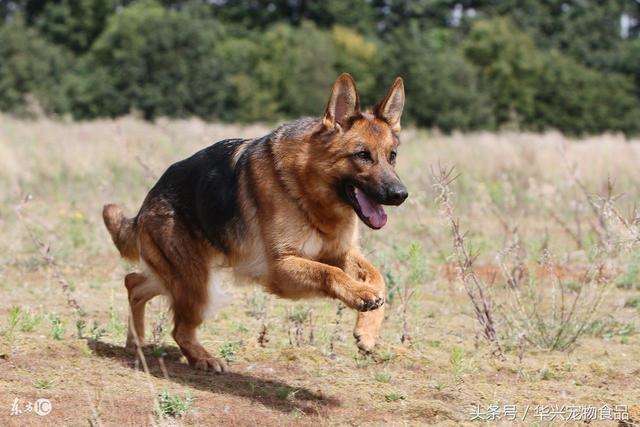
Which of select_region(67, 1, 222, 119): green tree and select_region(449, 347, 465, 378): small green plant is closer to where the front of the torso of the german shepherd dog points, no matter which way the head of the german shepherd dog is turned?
the small green plant

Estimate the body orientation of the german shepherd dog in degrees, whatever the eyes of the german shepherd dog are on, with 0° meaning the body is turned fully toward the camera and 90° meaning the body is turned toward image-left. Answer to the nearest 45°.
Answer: approximately 315°

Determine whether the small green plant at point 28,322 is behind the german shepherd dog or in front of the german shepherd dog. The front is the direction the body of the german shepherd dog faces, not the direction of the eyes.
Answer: behind

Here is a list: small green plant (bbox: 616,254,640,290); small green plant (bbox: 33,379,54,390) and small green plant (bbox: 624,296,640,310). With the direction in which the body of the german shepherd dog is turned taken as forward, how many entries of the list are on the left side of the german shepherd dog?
2

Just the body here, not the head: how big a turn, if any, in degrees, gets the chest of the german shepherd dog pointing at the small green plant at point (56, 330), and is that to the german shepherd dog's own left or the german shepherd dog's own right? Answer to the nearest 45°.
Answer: approximately 135° to the german shepherd dog's own right

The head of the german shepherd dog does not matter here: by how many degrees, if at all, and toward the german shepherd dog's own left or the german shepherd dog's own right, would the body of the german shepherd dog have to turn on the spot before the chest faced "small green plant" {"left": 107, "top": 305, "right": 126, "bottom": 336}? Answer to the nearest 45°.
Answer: approximately 180°

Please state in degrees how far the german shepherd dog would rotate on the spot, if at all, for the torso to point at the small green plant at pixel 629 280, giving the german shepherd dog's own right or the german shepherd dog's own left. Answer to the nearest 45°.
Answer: approximately 90° to the german shepherd dog's own left

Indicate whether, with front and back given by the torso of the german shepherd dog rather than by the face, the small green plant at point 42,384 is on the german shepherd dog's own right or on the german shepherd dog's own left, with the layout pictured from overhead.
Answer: on the german shepherd dog's own right
